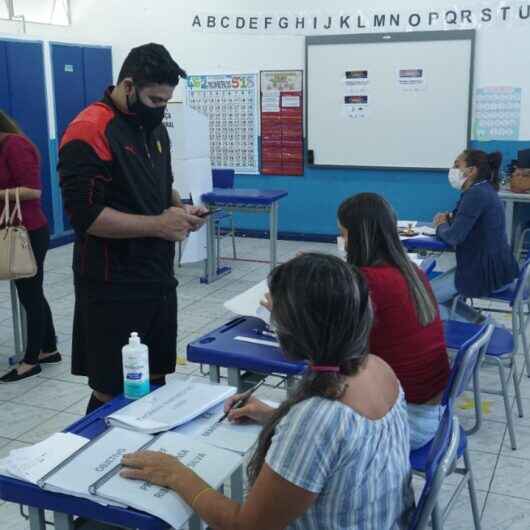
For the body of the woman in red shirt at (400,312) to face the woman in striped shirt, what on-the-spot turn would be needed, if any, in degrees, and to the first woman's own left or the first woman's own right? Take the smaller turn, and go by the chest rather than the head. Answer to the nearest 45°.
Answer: approximately 135° to the first woman's own left

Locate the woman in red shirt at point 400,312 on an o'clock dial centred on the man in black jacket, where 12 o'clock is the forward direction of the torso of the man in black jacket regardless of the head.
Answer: The woman in red shirt is roughly at 11 o'clock from the man in black jacket.

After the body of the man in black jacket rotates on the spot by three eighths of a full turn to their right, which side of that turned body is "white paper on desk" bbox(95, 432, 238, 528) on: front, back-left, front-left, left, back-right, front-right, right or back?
left

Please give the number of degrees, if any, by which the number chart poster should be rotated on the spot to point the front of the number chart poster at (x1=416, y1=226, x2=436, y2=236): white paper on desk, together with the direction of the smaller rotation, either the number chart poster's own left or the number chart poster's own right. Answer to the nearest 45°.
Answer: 0° — it already faces it

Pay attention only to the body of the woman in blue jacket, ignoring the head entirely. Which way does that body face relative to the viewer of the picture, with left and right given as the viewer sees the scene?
facing to the left of the viewer

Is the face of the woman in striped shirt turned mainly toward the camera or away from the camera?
away from the camera

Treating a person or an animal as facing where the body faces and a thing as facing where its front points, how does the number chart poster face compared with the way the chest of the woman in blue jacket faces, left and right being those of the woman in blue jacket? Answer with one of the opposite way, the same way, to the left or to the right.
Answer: to the left

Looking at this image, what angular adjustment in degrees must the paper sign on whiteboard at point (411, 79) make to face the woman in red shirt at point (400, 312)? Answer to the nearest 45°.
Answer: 0° — it already faces them

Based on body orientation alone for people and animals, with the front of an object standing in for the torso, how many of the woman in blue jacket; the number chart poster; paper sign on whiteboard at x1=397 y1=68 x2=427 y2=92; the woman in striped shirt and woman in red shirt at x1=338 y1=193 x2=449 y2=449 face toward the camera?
2

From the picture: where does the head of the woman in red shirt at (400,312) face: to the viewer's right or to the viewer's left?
to the viewer's left

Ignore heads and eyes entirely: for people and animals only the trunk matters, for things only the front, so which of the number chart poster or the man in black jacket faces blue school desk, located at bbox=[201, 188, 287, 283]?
the number chart poster

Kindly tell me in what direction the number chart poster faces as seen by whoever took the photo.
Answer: facing the viewer

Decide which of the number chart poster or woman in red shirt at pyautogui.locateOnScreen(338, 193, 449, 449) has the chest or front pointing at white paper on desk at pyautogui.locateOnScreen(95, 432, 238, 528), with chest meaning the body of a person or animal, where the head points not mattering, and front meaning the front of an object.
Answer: the number chart poster

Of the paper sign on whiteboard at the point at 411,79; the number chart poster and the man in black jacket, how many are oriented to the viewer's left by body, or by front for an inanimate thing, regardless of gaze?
0

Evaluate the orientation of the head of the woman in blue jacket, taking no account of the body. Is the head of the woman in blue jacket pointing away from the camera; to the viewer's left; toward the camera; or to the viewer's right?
to the viewer's left

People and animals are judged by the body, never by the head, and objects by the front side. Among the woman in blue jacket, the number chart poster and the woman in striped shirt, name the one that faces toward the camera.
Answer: the number chart poster

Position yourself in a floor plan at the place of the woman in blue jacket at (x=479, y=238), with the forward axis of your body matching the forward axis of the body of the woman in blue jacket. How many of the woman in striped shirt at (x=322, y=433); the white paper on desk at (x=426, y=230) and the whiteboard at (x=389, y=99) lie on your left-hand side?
1

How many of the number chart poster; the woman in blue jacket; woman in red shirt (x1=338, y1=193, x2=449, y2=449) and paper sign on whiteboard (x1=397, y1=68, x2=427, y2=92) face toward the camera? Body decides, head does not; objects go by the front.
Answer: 2

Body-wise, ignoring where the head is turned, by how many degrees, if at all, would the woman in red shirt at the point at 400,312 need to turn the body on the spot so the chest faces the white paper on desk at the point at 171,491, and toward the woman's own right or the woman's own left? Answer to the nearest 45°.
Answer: approximately 90° to the woman's own left

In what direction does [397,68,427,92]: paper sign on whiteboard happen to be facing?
toward the camera

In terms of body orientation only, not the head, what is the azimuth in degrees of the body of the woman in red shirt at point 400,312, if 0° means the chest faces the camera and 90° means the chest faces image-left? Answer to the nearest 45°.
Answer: approximately 135°

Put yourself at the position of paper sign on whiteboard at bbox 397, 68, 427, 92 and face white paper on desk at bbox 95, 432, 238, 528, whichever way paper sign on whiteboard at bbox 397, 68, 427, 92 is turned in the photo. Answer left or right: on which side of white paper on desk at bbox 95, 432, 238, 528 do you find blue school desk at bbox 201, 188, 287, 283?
right
